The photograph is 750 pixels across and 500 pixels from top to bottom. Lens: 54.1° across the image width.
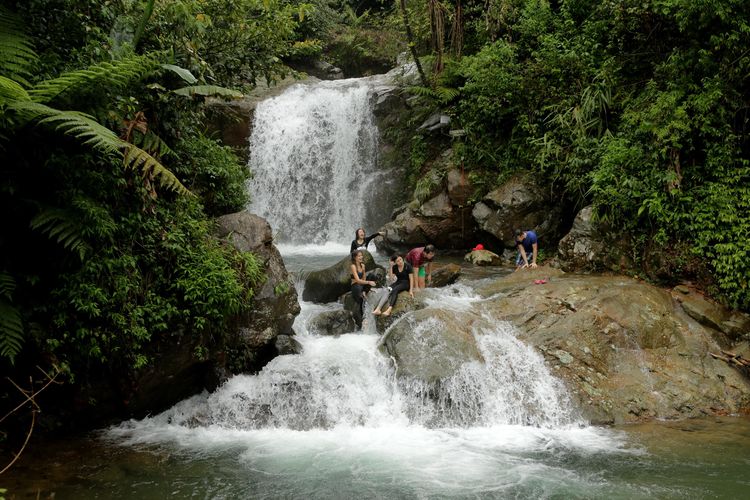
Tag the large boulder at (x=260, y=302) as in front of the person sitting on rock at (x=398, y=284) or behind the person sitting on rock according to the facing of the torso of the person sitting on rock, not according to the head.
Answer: in front

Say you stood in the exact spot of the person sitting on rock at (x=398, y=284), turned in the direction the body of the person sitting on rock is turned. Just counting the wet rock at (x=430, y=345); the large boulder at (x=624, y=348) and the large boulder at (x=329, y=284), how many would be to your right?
1

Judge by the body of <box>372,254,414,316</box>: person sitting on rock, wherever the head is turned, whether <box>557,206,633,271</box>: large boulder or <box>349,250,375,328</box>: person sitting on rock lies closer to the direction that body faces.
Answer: the <box>349,250,375,328</box>: person sitting on rock

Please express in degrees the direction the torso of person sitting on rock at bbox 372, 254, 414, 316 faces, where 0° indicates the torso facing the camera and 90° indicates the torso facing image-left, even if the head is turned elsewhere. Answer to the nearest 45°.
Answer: approximately 45°

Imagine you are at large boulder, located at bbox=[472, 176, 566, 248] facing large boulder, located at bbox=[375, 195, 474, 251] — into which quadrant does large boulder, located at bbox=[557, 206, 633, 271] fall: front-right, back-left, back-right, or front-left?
back-left

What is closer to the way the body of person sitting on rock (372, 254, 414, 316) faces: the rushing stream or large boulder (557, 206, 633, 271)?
the rushing stream

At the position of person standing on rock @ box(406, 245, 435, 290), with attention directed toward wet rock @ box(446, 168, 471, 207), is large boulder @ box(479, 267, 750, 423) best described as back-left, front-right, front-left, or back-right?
back-right

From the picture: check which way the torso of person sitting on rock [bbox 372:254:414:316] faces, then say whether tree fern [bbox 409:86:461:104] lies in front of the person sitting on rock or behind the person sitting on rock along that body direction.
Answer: behind

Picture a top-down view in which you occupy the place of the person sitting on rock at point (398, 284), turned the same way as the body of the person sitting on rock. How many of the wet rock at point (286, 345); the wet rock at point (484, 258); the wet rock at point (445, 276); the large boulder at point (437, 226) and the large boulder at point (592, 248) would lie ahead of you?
1

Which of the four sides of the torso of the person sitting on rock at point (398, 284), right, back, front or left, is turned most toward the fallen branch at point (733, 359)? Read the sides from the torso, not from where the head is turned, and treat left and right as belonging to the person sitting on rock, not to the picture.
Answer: left

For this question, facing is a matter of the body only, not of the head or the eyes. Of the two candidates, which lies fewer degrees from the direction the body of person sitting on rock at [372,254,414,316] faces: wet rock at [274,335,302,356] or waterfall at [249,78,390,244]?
the wet rock

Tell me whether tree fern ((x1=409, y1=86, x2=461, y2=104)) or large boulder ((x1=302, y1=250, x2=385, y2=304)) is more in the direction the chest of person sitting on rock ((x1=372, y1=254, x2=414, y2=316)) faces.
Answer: the large boulder
